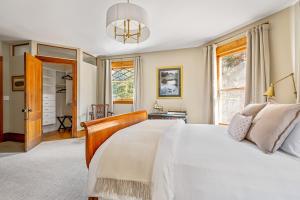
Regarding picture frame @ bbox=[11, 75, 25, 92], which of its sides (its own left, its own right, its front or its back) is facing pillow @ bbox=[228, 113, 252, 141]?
front

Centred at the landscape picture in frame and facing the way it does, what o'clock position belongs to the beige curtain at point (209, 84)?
The beige curtain is roughly at 10 o'clock from the landscape picture in frame.

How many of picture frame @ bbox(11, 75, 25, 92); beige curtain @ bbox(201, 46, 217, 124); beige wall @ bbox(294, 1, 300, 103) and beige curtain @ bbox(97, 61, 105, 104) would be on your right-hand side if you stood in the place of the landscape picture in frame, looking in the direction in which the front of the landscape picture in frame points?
2

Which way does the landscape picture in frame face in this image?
toward the camera

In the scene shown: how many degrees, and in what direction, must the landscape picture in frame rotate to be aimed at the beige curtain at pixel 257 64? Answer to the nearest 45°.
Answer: approximately 45° to its left

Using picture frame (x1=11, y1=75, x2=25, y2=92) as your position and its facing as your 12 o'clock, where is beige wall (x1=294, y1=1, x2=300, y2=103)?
The beige wall is roughly at 11 o'clock from the picture frame.

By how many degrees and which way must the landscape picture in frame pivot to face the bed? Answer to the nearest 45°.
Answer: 0° — it already faces it

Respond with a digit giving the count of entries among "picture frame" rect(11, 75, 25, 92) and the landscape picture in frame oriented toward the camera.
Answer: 2

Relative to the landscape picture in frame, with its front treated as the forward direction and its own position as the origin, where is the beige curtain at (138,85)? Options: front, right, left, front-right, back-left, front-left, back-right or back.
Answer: right

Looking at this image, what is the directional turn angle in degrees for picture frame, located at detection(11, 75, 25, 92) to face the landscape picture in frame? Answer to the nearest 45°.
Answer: approximately 45° to its left

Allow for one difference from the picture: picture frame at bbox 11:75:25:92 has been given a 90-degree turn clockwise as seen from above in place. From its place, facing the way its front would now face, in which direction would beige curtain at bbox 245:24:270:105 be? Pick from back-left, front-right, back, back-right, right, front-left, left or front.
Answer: back-left

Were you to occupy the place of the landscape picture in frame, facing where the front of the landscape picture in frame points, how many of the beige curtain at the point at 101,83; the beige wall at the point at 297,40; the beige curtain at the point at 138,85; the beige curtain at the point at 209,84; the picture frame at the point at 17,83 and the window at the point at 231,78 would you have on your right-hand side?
3

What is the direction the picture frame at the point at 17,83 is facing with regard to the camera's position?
facing the viewer

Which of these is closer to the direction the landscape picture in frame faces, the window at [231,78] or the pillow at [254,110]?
the pillow

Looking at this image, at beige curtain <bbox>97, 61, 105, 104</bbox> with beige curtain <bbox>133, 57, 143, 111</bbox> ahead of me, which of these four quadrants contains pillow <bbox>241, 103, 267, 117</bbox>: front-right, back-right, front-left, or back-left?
front-right
